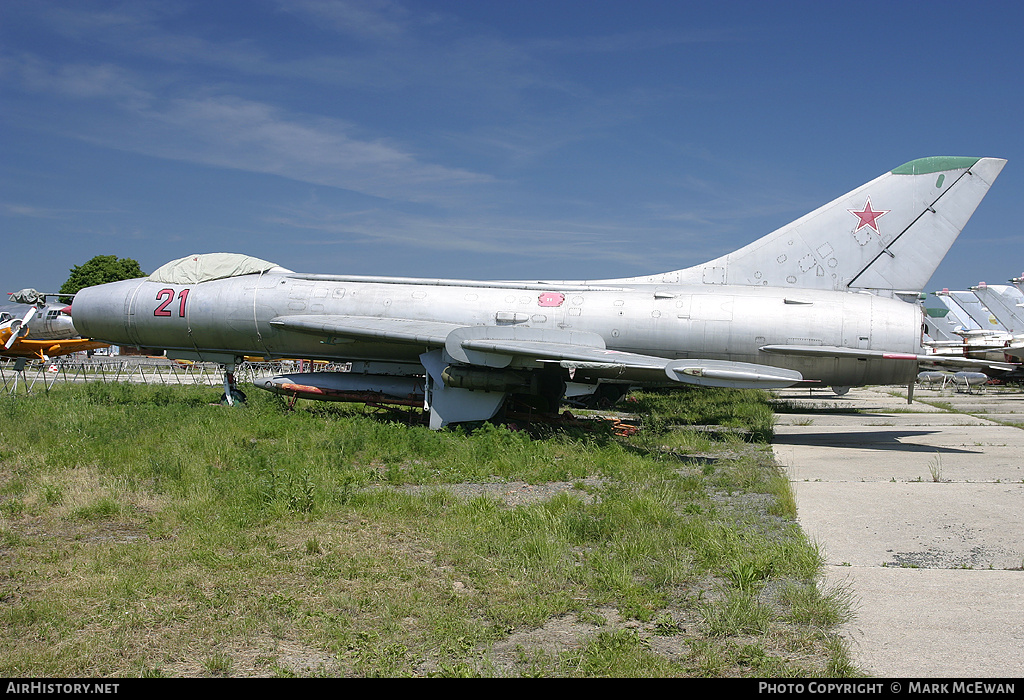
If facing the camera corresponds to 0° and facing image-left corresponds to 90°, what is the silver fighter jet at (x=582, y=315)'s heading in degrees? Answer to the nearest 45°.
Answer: approximately 90°
